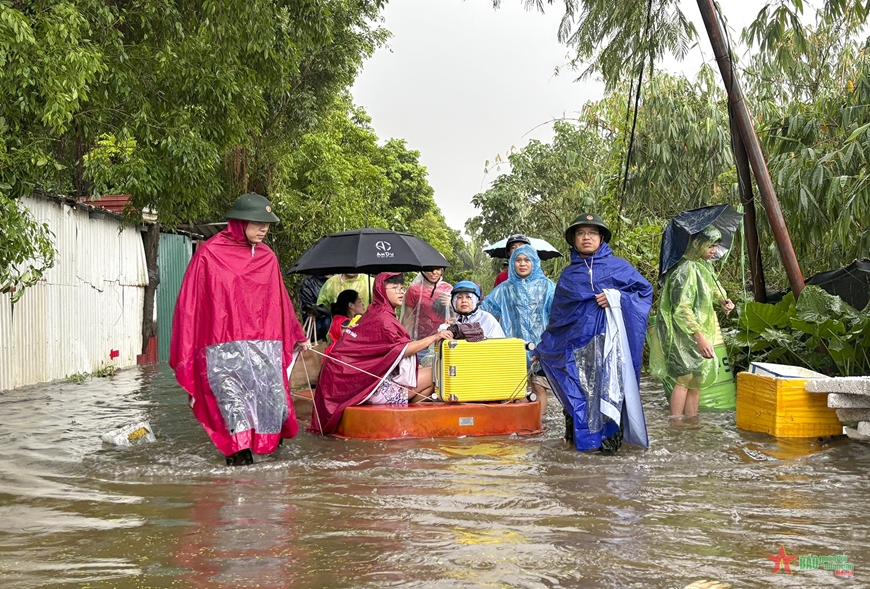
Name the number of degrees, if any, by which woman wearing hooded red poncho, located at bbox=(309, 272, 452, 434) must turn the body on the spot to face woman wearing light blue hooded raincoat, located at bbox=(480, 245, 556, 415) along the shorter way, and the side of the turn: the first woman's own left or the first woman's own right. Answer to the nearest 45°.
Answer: approximately 45° to the first woman's own left

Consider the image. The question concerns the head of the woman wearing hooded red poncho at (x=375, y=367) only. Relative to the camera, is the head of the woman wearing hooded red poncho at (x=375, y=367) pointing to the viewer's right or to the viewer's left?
to the viewer's right

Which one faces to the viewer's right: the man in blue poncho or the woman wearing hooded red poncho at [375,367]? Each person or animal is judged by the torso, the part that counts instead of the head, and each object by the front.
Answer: the woman wearing hooded red poncho

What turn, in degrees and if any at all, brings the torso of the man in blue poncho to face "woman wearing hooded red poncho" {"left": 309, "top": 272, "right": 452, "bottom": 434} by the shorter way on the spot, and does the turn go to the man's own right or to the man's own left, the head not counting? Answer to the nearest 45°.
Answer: approximately 90° to the man's own right

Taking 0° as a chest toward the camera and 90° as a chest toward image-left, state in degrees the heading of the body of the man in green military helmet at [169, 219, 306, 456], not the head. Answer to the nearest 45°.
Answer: approximately 315°

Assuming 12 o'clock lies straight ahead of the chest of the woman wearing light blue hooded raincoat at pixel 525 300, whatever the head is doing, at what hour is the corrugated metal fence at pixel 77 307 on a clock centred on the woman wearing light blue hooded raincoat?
The corrugated metal fence is roughly at 4 o'clock from the woman wearing light blue hooded raincoat.

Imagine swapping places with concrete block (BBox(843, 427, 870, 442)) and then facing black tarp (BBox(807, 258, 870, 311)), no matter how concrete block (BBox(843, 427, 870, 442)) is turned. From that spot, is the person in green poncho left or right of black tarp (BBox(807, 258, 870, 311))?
left

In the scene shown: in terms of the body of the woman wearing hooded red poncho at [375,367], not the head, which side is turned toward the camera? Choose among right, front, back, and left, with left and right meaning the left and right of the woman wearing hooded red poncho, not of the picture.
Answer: right

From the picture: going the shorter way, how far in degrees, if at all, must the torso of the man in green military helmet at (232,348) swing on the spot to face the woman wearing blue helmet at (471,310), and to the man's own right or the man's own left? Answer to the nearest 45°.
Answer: approximately 90° to the man's own left

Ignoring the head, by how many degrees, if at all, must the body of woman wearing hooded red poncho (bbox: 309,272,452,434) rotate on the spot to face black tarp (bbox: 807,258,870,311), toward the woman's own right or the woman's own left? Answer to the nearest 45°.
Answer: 0° — they already face it

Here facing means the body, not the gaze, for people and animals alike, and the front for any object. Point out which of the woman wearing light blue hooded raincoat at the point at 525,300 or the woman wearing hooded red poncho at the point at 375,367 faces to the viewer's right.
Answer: the woman wearing hooded red poncho at the point at 375,367

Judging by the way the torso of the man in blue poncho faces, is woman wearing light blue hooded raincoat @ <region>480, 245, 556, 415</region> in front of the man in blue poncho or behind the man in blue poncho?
behind
